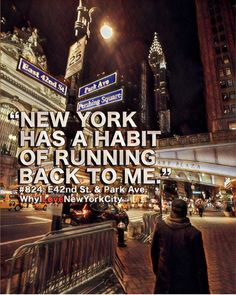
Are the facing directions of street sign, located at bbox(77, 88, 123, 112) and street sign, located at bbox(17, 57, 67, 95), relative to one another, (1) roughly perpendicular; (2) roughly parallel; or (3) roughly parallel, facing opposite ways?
roughly perpendicular

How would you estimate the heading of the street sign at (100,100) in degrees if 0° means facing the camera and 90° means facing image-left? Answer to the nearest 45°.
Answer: approximately 45°

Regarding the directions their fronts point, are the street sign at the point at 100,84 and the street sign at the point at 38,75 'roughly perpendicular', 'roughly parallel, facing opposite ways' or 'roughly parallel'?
roughly perpendicular

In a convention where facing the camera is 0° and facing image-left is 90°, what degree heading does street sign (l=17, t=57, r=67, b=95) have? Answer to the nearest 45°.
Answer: approximately 315°

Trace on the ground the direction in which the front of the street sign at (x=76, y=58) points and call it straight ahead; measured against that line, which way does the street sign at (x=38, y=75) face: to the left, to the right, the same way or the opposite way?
to the left

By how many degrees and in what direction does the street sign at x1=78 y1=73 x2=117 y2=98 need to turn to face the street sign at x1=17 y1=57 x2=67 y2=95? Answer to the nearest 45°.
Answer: approximately 45° to its right

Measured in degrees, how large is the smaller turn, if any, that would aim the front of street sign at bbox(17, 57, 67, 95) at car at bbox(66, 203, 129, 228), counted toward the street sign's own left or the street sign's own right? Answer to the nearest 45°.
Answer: approximately 90° to the street sign's own left

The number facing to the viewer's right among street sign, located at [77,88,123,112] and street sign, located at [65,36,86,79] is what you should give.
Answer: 0

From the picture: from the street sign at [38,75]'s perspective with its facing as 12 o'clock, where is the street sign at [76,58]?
the street sign at [76,58] is roughly at 9 o'clock from the street sign at [38,75].

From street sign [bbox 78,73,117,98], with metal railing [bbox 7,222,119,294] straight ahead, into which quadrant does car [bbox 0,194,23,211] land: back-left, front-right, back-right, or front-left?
back-right

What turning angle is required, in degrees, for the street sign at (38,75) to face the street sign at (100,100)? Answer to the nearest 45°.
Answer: approximately 45° to its left
